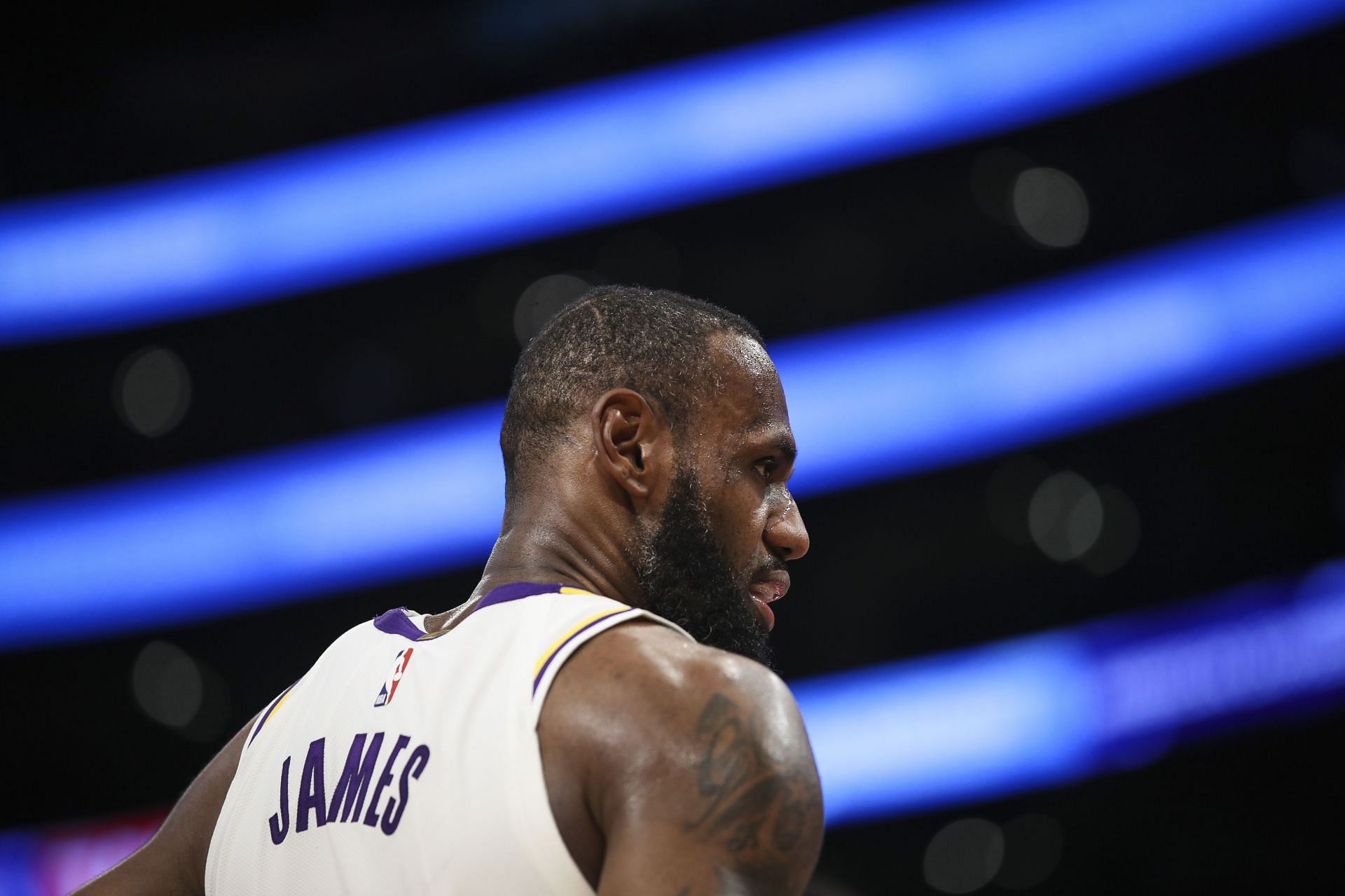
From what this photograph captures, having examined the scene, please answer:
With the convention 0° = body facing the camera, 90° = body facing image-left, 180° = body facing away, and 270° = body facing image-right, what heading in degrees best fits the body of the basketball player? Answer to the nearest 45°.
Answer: approximately 225°

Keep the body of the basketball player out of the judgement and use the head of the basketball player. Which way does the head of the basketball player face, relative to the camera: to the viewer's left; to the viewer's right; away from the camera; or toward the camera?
to the viewer's right
